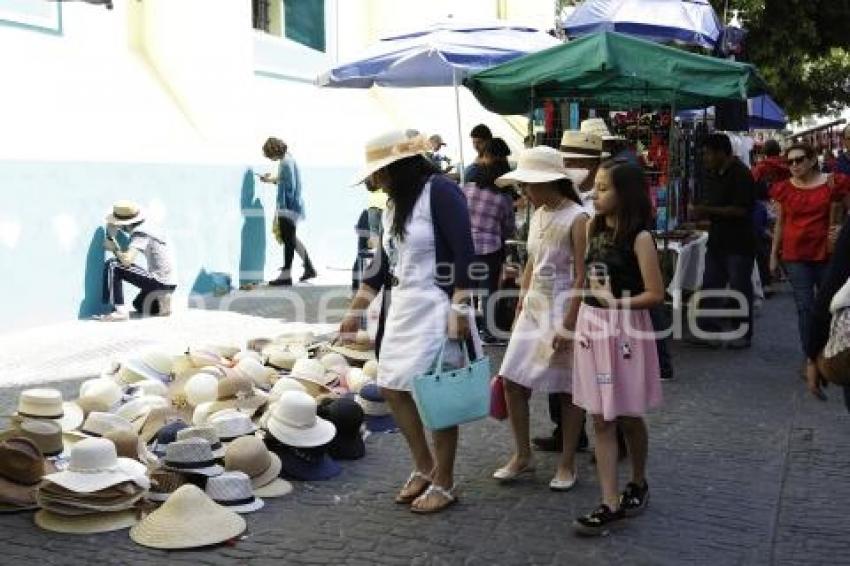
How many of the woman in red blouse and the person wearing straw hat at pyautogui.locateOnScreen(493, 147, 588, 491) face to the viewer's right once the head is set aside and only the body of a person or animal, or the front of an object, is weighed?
0

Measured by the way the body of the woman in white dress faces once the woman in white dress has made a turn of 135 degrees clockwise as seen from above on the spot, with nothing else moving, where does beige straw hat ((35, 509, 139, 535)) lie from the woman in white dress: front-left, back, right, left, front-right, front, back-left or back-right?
left

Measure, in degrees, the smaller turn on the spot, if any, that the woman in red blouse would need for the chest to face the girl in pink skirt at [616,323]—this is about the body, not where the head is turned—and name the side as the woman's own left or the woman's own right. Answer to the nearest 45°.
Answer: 0° — they already face them

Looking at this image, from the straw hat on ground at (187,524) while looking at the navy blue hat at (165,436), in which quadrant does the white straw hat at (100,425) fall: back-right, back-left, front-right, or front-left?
front-left

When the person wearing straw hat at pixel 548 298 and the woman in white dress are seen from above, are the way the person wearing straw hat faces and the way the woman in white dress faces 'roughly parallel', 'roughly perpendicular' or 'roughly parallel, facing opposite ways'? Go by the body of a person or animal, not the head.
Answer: roughly parallel

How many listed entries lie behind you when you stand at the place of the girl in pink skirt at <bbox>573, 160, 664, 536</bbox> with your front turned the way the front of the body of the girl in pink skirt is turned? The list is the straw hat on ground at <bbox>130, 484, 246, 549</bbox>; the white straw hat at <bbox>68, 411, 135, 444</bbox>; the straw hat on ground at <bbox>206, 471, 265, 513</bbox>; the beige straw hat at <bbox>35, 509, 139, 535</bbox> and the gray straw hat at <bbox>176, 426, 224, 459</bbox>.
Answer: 0

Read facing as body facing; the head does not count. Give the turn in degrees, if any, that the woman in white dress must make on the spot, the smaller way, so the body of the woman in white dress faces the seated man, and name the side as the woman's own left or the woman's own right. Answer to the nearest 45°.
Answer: approximately 90° to the woman's own right

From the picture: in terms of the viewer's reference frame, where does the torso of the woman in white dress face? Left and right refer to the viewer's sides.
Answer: facing the viewer and to the left of the viewer

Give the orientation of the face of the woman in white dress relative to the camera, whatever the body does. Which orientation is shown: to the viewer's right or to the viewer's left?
to the viewer's left

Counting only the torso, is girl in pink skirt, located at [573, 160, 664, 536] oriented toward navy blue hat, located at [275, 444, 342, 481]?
no

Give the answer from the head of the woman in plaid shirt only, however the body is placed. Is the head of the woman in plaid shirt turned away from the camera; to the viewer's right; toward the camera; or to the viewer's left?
away from the camera

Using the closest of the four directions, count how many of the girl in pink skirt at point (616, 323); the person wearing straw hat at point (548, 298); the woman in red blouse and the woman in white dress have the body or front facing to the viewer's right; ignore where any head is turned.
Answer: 0

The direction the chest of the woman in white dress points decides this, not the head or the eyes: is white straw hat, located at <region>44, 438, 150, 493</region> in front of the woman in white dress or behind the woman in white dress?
in front

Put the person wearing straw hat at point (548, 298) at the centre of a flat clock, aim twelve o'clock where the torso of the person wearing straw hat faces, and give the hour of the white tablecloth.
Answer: The white tablecloth is roughly at 5 o'clock from the person wearing straw hat.

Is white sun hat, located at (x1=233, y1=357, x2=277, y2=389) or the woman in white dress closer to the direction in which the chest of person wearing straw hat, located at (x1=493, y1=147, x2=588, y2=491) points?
the woman in white dress

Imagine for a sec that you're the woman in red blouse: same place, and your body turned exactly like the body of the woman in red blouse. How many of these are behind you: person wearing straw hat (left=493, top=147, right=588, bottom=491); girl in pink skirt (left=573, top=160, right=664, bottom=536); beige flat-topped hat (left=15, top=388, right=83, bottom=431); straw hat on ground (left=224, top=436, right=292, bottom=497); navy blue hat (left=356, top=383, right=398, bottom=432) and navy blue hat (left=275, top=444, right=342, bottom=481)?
0

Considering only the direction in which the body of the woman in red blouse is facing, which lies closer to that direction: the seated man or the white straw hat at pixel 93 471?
the white straw hat

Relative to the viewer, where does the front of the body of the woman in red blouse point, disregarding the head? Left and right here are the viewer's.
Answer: facing the viewer
